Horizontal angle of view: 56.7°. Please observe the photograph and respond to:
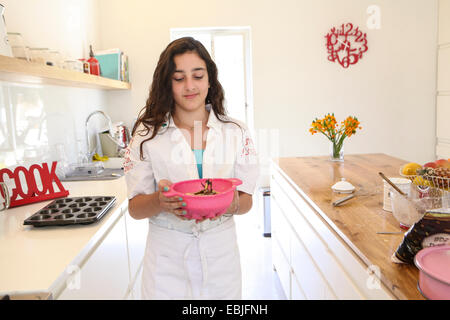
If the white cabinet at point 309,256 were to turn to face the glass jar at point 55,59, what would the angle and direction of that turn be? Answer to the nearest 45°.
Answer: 0° — it already faces it

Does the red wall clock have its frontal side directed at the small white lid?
yes

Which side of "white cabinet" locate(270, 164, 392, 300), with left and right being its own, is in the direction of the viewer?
left

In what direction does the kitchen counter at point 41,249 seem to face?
to the viewer's right

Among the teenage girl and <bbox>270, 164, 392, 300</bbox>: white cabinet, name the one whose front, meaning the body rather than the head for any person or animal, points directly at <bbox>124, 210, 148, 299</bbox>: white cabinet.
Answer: <bbox>270, 164, 392, 300</bbox>: white cabinet

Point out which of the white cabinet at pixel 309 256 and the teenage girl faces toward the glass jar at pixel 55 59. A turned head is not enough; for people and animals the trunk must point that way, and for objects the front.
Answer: the white cabinet

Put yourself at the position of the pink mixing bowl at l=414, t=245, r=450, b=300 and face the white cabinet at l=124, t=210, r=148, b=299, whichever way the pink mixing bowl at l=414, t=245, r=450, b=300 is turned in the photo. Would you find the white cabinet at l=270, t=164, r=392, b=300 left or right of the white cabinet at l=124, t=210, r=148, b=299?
right
